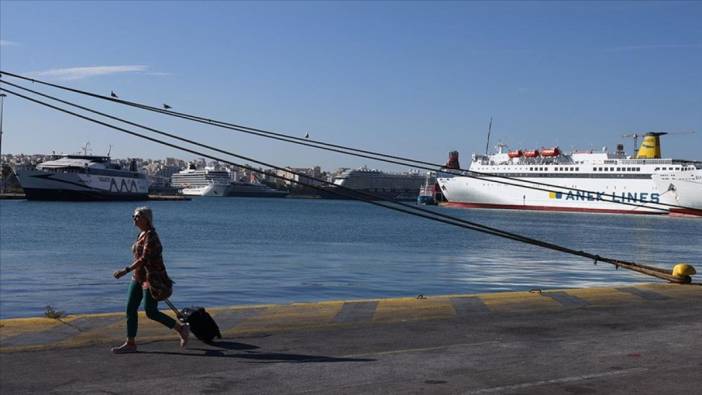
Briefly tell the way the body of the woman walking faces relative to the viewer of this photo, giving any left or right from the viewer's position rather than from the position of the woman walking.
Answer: facing to the left of the viewer

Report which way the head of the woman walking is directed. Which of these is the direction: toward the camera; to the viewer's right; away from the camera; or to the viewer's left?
to the viewer's left
